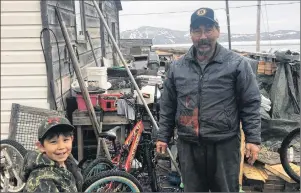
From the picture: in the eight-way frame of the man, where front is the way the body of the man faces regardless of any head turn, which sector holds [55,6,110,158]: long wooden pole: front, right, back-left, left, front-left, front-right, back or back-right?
back-right

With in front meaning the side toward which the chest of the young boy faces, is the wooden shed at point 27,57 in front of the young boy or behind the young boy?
behind

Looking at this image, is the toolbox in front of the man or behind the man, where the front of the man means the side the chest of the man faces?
behind

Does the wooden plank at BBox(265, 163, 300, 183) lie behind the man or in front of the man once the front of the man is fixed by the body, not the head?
behind

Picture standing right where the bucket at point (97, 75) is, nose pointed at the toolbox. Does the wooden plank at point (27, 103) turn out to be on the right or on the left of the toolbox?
right

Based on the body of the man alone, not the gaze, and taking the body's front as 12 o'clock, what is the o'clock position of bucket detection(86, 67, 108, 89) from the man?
The bucket is roughly at 5 o'clock from the man.
